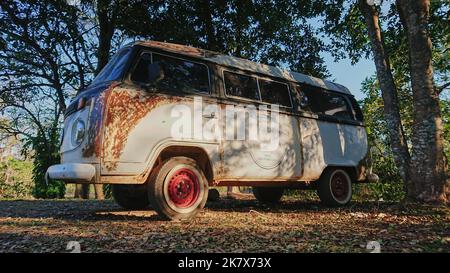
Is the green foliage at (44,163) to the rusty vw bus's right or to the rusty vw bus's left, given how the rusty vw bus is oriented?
on its right

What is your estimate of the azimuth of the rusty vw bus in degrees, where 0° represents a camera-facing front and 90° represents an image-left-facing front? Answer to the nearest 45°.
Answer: approximately 45°
